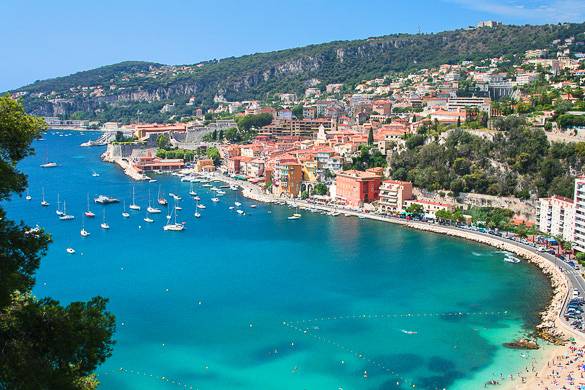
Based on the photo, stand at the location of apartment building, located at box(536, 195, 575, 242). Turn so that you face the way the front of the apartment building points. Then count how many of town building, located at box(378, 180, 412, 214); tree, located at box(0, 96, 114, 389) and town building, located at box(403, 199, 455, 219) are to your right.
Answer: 2

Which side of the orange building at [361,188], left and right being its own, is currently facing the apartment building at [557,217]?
left

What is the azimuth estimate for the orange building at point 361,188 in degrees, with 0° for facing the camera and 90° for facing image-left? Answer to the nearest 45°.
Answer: approximately 45°

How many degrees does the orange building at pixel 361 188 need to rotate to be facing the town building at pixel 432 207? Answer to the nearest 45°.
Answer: approximately 90° to its left

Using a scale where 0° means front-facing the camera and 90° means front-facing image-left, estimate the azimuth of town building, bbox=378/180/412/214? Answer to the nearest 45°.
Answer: approximately 45°

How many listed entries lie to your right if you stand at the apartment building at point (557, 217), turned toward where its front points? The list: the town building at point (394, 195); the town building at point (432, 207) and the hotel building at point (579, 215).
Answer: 2

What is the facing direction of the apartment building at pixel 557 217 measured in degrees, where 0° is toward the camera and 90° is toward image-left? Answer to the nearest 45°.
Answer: approximately 45°

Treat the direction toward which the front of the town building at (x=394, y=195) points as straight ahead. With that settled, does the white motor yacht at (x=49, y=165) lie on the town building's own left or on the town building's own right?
on the town building's own right

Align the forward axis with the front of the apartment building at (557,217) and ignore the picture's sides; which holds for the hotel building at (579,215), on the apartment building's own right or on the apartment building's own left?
on the apartment building's own left

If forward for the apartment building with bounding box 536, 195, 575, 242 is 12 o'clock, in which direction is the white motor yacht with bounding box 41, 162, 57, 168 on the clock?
The white motor yacht is roughly at 2 o'clock from the apartment building.

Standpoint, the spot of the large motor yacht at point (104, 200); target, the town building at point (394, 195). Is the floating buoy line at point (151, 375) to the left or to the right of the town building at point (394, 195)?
right

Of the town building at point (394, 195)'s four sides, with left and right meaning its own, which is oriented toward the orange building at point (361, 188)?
right
